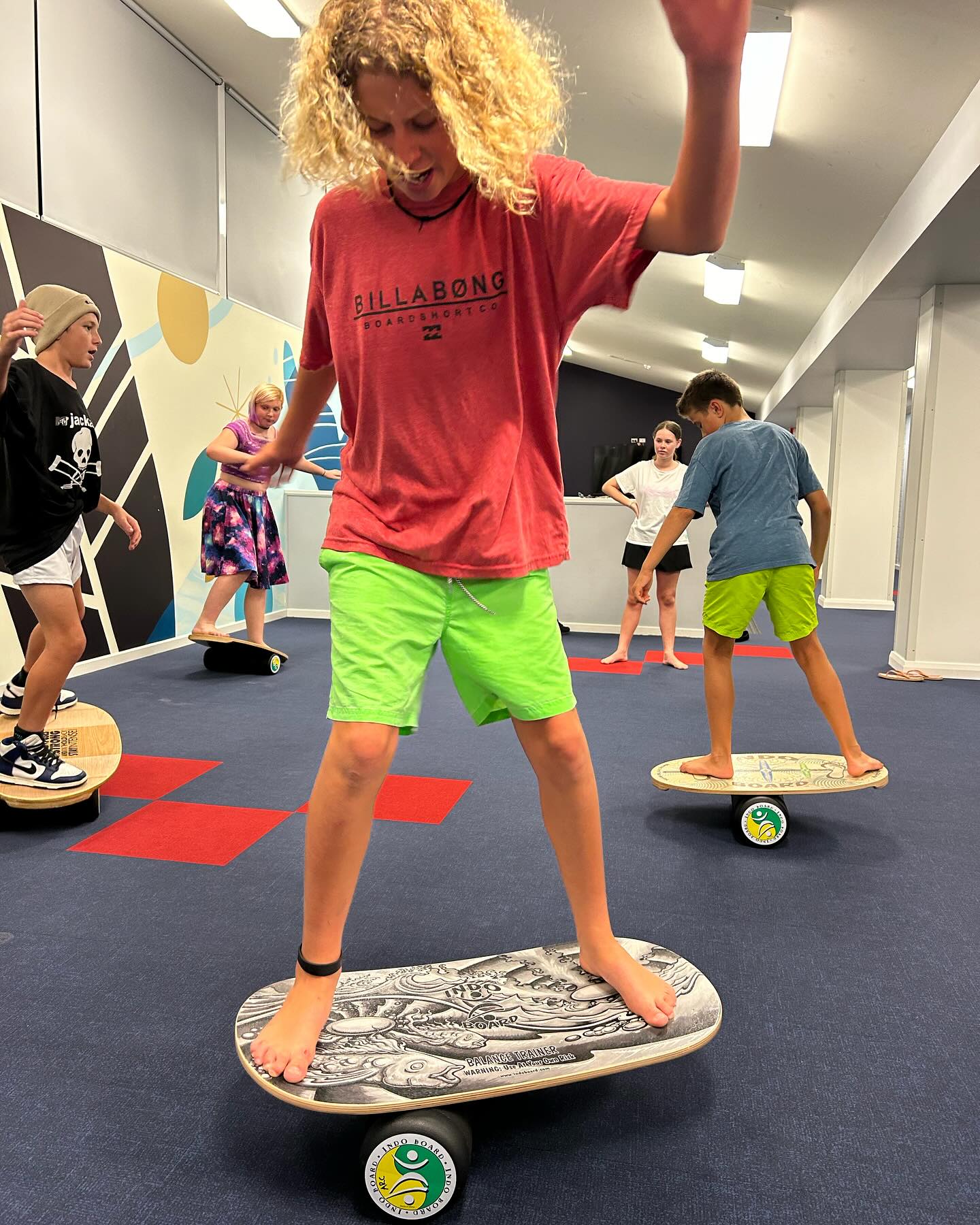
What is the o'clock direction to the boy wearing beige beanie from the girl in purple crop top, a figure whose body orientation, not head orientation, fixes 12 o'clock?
The boy wearing beige beanie is roughly at 2 o'clock from the girl in purple crop top.

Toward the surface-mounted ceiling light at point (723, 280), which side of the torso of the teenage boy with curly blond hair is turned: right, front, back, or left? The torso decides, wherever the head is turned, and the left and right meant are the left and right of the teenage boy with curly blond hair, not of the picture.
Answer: back

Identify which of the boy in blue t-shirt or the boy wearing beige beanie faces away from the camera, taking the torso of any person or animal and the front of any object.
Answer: the boy in blue t-shirt

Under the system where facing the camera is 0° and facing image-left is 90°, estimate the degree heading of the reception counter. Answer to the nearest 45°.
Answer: approximately 0°

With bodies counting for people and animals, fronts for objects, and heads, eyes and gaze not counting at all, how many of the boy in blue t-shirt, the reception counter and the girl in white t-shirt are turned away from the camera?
1

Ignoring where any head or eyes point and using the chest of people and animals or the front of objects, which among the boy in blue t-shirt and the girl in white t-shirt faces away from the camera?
the boy in blue t-shirt

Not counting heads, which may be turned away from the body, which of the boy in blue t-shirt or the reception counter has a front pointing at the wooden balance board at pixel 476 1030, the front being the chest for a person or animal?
the reception counter

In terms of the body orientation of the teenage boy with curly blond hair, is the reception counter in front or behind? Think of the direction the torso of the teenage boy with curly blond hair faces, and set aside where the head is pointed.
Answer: behind

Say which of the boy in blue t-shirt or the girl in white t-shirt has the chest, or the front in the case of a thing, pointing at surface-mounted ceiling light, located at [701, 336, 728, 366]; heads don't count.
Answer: the boy in blue t-shirt

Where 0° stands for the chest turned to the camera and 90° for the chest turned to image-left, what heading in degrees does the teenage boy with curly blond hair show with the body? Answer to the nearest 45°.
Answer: approximately 0°

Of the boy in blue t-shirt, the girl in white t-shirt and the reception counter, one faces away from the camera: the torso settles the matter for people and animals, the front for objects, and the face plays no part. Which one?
the boy in blue t-shirt

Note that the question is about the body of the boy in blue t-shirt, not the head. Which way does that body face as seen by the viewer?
away from the camera

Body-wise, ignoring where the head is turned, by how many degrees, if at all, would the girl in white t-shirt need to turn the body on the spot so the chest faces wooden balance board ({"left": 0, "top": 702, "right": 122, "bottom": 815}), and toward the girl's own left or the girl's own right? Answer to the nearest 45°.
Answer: approximately 45° to the girl's own right

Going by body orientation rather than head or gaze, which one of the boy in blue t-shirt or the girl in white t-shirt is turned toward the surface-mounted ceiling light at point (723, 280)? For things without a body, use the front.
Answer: the boy in blue t-shirt

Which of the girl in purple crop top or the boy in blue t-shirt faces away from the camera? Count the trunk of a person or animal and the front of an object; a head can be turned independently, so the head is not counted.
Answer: the boy in blue t-shirt
